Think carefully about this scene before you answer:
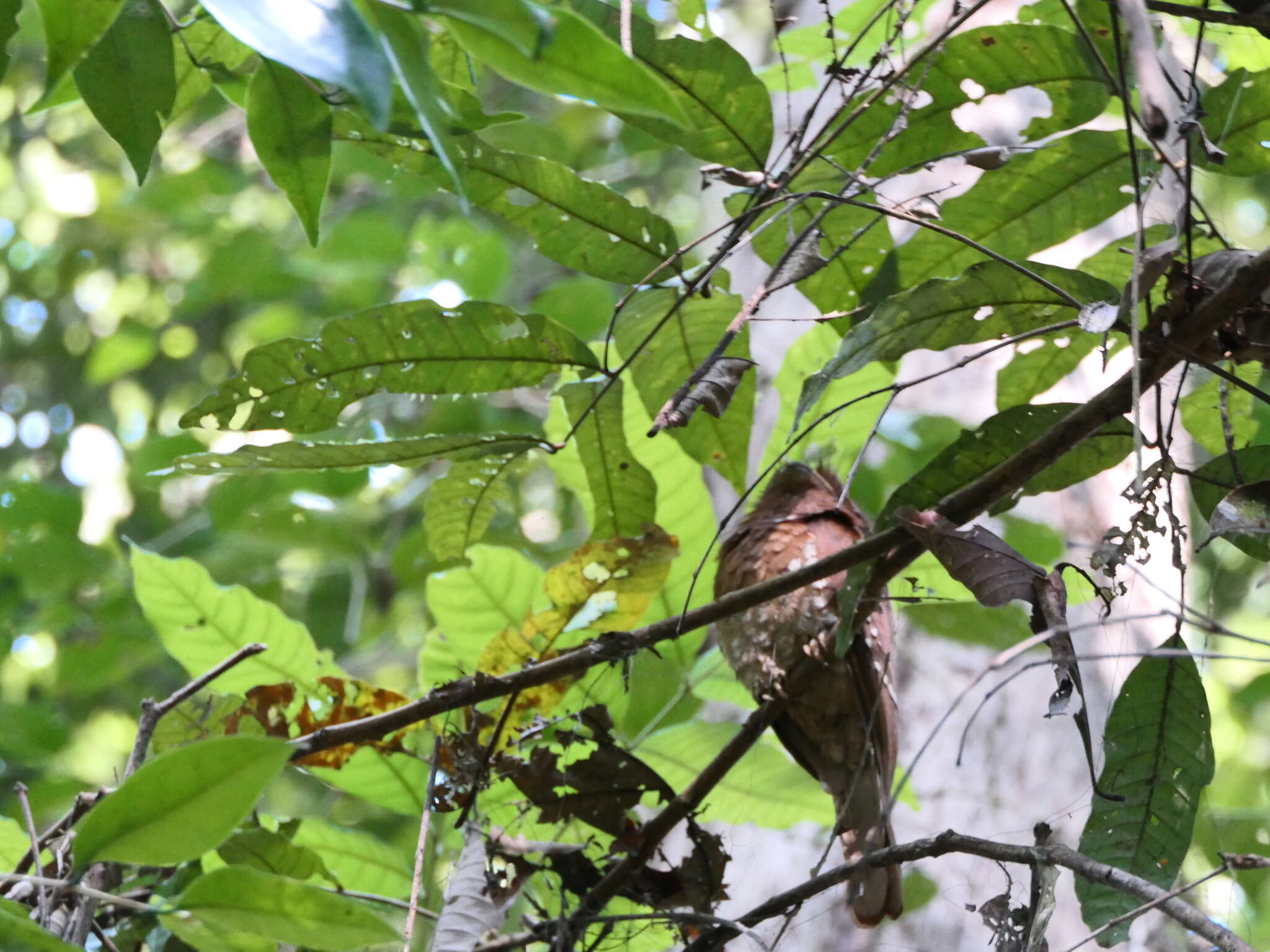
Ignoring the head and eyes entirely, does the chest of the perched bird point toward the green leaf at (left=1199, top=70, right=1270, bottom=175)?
no
